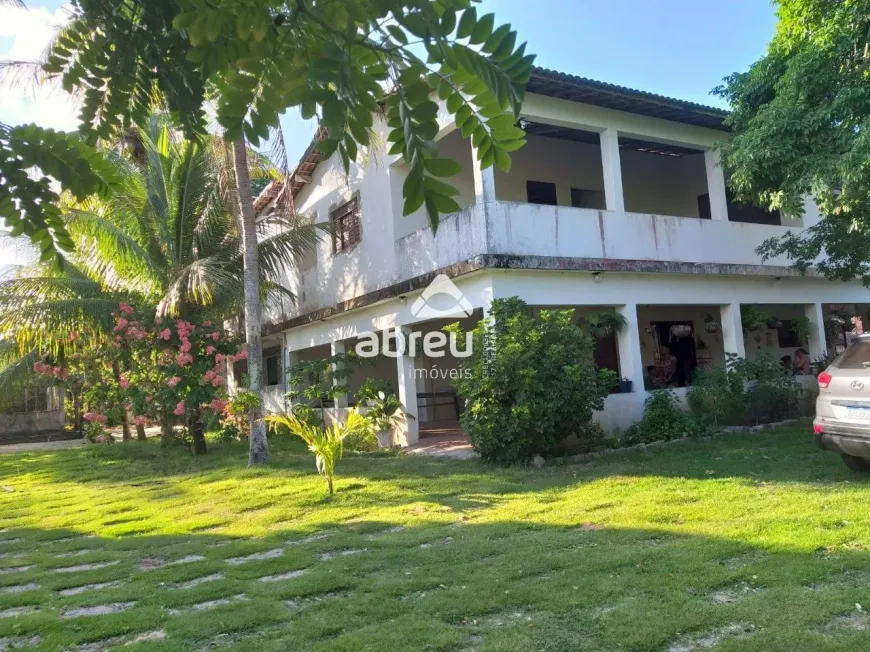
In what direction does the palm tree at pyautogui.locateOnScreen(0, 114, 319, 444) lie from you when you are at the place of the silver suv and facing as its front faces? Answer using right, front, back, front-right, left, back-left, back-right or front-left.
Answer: back-left

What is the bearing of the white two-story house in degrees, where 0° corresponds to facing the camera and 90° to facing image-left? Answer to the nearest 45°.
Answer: approximately 315°

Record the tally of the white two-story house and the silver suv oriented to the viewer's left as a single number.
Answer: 0

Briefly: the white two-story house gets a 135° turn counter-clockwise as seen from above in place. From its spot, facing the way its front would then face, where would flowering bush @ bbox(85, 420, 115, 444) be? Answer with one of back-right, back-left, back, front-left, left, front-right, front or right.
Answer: left

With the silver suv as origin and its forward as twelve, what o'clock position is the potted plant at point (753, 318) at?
The potted plant is roughly at 10 o'clock from the silver suv.

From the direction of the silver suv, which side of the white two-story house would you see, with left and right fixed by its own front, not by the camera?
front

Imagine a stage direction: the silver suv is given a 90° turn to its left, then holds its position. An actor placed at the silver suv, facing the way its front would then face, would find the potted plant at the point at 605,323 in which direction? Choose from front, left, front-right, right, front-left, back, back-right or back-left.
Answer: front

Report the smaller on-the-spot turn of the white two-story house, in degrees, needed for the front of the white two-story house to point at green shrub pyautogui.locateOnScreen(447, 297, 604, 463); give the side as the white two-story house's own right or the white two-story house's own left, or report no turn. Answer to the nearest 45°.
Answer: approximately 45° to the white two-story house's own right

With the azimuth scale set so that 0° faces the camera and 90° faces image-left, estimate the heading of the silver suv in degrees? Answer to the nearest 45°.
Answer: approximately 225°

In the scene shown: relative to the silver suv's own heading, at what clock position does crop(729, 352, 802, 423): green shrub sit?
The green shrub is roughly at 10 o'clock from the silver suv.
